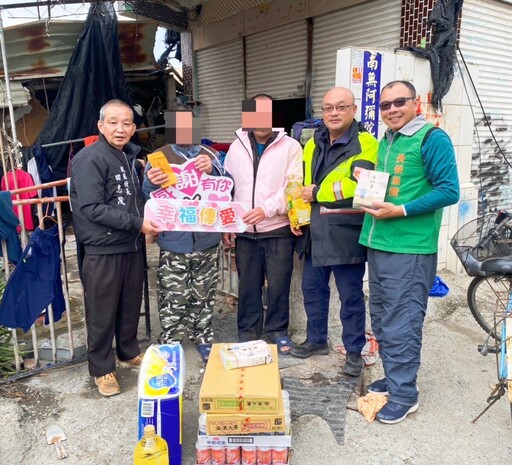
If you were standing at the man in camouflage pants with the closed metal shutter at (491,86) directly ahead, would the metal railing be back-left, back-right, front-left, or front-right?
back-left

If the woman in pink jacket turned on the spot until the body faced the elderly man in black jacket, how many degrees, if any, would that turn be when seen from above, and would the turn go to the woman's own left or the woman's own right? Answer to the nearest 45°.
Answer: approximately 45° to the woman's own right

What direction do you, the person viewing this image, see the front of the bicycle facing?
facing away from the viewer and to the left of the viewer

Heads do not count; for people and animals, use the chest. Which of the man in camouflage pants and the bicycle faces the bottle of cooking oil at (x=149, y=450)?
the man in camouflage pants

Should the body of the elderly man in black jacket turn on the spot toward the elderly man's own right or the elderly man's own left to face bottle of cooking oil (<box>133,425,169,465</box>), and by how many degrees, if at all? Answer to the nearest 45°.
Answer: approximately 45° to the elderly man's own right

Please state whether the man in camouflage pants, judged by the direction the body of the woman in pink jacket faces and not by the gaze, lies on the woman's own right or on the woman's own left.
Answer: on the woman's own right

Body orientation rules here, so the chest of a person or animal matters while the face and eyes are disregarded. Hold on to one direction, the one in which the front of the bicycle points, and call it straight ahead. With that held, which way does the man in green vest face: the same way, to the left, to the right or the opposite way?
to the left
